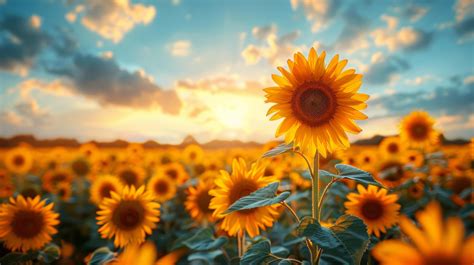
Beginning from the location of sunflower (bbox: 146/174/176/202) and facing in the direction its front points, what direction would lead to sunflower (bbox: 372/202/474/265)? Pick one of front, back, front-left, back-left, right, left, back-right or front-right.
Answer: front

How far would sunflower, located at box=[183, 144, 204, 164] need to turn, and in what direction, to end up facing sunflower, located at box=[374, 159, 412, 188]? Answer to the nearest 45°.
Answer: approximately 45° to its left

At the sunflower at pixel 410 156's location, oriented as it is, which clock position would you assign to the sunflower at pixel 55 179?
the sunflower at pixel 55 179 is roughly at 2 o'clock from the sunflower at pixel 410 156.

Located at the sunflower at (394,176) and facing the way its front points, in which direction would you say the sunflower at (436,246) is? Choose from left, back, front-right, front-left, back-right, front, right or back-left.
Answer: front

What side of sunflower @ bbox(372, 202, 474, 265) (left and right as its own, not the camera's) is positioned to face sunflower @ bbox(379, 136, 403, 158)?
back

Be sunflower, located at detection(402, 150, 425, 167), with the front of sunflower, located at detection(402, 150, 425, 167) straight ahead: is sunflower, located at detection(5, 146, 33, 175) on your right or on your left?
on your right

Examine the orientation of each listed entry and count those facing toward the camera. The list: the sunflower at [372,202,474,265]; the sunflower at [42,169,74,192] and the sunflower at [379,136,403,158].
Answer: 3

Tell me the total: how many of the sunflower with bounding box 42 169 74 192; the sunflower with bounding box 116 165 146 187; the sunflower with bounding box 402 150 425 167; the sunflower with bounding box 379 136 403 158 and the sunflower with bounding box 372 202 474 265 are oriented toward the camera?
5

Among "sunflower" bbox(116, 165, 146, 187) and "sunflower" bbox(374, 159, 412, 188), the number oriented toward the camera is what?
2

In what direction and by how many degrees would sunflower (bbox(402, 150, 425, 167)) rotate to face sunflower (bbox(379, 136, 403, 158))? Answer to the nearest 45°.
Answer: approximately 135° to its right

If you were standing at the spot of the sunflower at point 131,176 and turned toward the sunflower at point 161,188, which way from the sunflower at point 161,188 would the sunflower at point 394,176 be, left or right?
left

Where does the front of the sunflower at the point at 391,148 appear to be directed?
toward the camera

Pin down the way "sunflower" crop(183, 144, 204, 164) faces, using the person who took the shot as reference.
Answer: facing the viewer

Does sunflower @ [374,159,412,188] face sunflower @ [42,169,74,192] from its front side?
no

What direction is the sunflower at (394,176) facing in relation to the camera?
toward the camera

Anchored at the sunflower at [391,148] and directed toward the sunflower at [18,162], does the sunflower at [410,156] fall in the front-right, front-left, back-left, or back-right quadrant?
back-left

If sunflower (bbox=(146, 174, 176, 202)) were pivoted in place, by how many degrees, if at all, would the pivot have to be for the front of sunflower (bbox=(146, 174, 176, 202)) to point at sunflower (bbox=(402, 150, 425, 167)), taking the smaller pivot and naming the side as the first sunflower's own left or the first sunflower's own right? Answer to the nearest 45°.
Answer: approximately 90° to the first sunflower's own left

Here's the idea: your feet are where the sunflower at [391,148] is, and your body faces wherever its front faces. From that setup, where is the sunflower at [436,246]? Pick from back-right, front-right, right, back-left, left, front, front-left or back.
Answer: front

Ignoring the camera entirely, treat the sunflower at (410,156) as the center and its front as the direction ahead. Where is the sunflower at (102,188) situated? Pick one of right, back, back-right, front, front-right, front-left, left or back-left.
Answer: front-right
